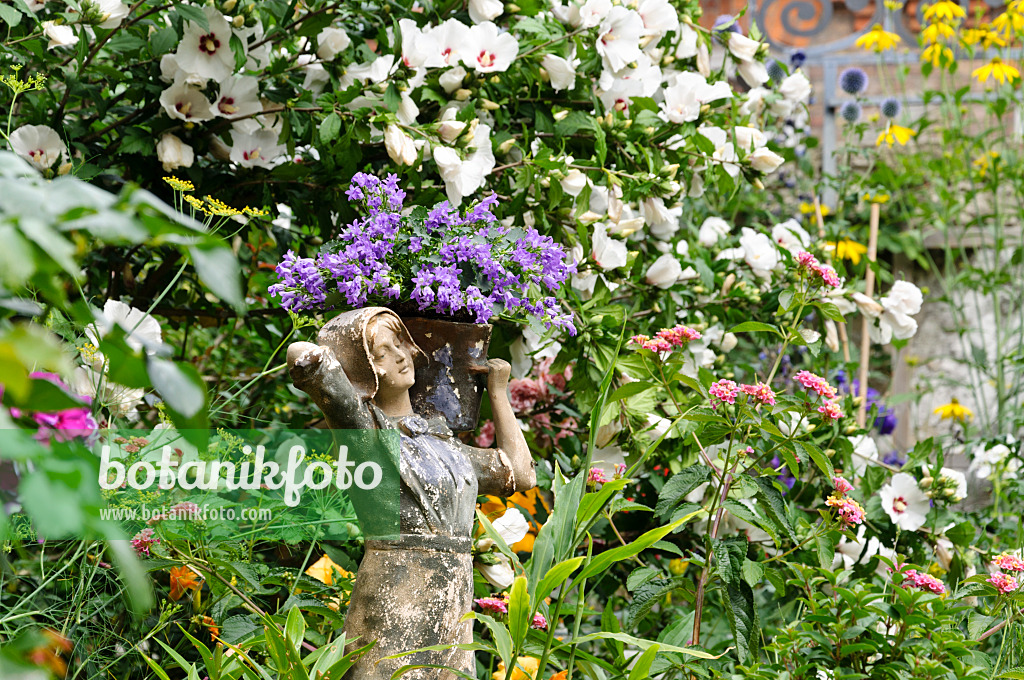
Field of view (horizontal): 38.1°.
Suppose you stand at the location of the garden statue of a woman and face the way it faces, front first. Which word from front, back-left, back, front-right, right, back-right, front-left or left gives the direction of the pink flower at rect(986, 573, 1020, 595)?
front-left

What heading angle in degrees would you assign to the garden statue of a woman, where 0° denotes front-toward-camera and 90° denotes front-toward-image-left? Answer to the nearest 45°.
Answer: approximately 315°

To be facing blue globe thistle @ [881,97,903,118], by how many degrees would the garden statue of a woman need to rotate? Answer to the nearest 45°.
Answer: approximately 90° to its left

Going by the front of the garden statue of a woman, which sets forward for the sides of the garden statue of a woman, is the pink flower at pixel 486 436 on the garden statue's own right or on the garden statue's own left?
on the garden statue's own left

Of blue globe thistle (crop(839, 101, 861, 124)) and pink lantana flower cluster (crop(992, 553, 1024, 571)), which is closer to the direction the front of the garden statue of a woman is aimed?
the pink lantana flower cluster

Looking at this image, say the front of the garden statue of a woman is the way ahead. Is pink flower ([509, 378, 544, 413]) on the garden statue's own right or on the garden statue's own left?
on the garden statue's own left
